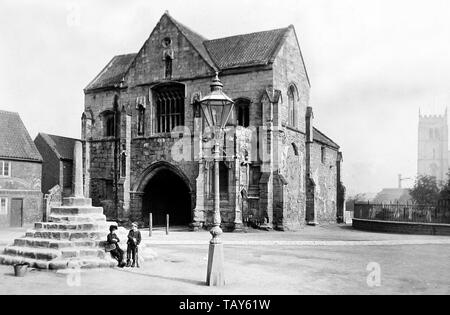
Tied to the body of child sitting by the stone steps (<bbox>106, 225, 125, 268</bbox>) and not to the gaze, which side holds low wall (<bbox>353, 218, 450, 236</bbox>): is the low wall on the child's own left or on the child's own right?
on the child's own left

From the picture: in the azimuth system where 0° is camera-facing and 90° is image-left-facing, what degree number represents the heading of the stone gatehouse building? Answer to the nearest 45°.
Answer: approximately 45°

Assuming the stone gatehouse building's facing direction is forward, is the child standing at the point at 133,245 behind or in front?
in front

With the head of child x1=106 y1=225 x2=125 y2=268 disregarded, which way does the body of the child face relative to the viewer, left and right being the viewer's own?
facing the viewer and to the right of the viewer

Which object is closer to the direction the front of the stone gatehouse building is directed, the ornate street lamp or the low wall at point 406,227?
the ornate street lamp

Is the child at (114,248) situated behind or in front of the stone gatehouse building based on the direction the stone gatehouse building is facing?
in front

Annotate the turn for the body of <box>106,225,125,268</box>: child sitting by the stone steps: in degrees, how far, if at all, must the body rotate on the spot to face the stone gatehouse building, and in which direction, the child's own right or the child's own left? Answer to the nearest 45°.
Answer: approximately 135° to the child's own left

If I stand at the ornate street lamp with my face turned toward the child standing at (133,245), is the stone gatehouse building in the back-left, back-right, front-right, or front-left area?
front-right

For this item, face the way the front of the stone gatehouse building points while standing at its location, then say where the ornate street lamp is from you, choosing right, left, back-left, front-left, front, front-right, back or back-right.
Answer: front-left

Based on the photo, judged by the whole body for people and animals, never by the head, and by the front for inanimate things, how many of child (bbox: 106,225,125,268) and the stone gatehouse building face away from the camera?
0
